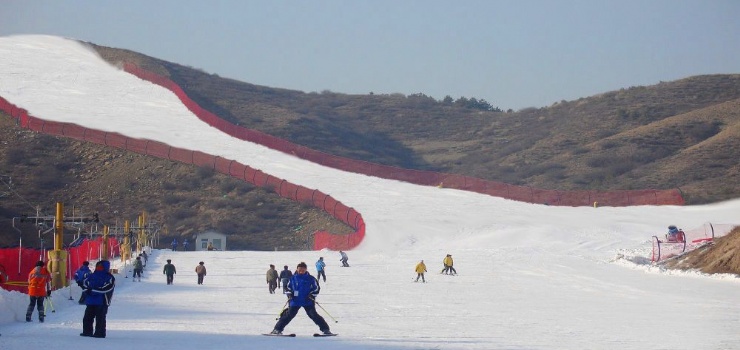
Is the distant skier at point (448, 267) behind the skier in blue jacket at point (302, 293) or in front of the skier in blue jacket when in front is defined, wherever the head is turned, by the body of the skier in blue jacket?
behind

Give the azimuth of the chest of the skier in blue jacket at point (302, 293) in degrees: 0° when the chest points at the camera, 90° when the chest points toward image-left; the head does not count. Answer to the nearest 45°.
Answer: approximately 0°

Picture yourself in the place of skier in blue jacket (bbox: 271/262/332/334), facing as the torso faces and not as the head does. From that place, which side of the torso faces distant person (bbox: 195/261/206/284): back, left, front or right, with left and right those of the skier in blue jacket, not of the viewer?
back

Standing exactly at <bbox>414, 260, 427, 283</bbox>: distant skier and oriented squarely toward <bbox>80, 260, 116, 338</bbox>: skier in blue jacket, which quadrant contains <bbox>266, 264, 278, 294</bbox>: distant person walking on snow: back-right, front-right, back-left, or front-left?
front-right

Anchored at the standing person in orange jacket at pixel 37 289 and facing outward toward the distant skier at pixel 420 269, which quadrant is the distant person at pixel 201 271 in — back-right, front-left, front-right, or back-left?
front-left
